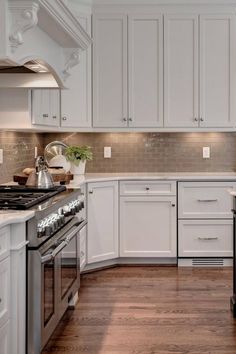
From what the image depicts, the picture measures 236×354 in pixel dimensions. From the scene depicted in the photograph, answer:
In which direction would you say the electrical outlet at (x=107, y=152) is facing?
toward the camera

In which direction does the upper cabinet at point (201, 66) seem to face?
toward the camera

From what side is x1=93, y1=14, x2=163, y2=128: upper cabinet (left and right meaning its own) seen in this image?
front

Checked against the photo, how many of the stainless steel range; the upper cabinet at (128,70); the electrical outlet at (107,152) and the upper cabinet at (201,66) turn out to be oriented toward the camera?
3

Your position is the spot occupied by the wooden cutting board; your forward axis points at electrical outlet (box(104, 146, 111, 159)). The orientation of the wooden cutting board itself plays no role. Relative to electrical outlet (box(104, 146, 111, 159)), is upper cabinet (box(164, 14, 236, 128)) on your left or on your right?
right

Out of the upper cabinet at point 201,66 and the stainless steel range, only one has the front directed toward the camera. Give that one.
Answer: the upper cabinet

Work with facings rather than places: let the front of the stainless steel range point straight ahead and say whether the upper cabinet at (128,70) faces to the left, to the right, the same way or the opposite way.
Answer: to the right

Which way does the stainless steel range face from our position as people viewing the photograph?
facing to the right of the viewer

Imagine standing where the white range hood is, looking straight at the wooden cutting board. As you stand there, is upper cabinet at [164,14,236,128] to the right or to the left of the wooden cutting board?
right
